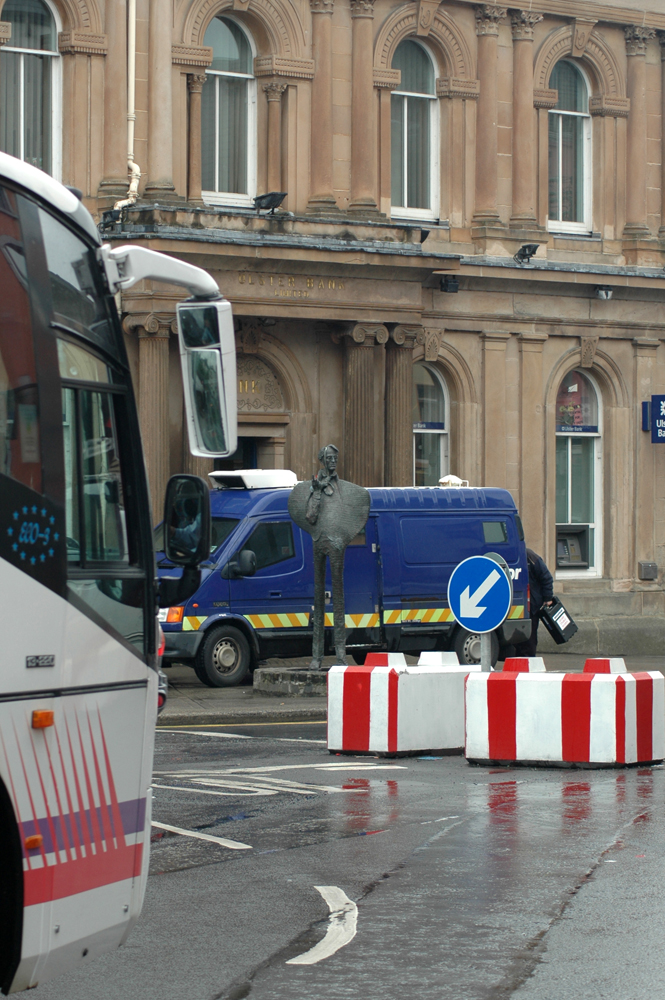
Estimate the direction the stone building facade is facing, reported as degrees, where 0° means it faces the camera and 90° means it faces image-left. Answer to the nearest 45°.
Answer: approximately 315°

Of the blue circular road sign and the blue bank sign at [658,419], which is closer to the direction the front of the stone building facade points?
the blue circular road sign

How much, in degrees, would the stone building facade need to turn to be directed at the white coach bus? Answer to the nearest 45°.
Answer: approximately 45° to its right

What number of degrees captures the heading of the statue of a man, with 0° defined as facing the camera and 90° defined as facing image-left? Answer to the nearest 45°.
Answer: approximately 0°

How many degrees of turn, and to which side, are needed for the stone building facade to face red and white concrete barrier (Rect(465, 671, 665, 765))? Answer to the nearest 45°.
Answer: approximately 45° to its right

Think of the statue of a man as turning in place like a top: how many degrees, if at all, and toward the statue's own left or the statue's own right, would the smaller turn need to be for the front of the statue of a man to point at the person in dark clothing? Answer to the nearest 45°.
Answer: approximately 135° to the statue's own left

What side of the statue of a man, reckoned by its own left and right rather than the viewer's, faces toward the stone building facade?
back

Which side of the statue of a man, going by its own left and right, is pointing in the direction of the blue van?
back

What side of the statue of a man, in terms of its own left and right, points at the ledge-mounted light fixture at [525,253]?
back
